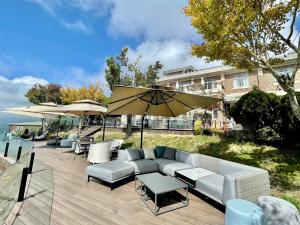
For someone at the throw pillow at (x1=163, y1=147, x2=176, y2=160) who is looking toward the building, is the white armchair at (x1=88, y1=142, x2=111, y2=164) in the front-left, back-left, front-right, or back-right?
back-left

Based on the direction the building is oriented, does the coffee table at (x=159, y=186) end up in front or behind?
in front

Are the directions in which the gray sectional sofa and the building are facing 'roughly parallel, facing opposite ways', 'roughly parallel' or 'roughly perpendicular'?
roughly parallel

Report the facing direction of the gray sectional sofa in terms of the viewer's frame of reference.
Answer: facing the viewer and to the left of the viewer

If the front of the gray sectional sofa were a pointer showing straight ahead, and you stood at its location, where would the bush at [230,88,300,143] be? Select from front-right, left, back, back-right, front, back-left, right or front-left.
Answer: back

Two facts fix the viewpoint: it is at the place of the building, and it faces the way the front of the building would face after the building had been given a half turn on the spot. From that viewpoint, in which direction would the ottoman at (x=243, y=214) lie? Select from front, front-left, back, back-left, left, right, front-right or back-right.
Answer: back-right

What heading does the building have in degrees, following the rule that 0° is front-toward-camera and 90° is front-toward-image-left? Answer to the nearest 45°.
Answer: approximately 45°

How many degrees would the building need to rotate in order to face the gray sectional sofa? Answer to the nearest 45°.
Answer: approximately 45° to its left

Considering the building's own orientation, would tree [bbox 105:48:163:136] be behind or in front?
in front

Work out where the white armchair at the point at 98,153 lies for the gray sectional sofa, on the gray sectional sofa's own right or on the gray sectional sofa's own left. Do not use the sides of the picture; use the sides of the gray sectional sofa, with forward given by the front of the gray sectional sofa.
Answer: on the gray sectional sofa's own right

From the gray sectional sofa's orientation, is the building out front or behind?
behind

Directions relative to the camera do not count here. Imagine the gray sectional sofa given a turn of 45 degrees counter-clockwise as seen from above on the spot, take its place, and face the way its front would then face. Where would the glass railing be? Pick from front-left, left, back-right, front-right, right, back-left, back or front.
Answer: right

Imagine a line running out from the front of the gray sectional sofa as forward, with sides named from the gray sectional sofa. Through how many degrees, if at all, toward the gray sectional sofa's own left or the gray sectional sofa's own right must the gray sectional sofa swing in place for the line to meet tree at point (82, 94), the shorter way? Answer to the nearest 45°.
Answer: approximately 90° to the gray sectional sofa's own right

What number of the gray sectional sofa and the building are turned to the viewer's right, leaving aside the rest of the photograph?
0

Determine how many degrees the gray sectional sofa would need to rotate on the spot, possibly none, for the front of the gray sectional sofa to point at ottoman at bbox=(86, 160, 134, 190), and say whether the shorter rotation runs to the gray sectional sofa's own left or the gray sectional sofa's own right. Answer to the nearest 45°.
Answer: approximately 45° to the gray sectional sofa's own right

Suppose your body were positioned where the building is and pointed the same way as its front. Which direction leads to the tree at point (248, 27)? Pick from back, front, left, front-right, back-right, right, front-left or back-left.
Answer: front-left
